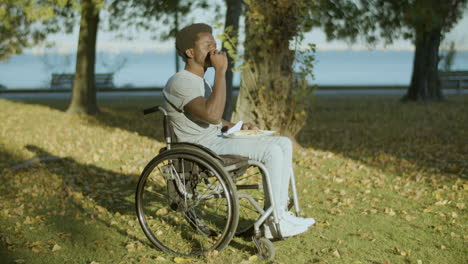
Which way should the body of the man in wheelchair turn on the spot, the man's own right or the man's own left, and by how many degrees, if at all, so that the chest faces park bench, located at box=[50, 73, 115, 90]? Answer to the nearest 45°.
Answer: approximately 90° to the man's own left

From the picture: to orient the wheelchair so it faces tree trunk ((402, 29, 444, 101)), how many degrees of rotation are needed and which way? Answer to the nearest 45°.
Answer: approximately 45° to its left

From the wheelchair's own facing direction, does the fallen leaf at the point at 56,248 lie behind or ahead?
behind

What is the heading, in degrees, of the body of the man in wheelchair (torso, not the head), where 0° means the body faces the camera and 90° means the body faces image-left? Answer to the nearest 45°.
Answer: approximately 270°

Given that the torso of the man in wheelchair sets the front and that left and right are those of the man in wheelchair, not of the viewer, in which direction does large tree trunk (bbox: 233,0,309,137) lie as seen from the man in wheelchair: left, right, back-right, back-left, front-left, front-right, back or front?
left

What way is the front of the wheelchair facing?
to the viewer's right

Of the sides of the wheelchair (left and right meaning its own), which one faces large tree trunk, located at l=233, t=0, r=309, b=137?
left
